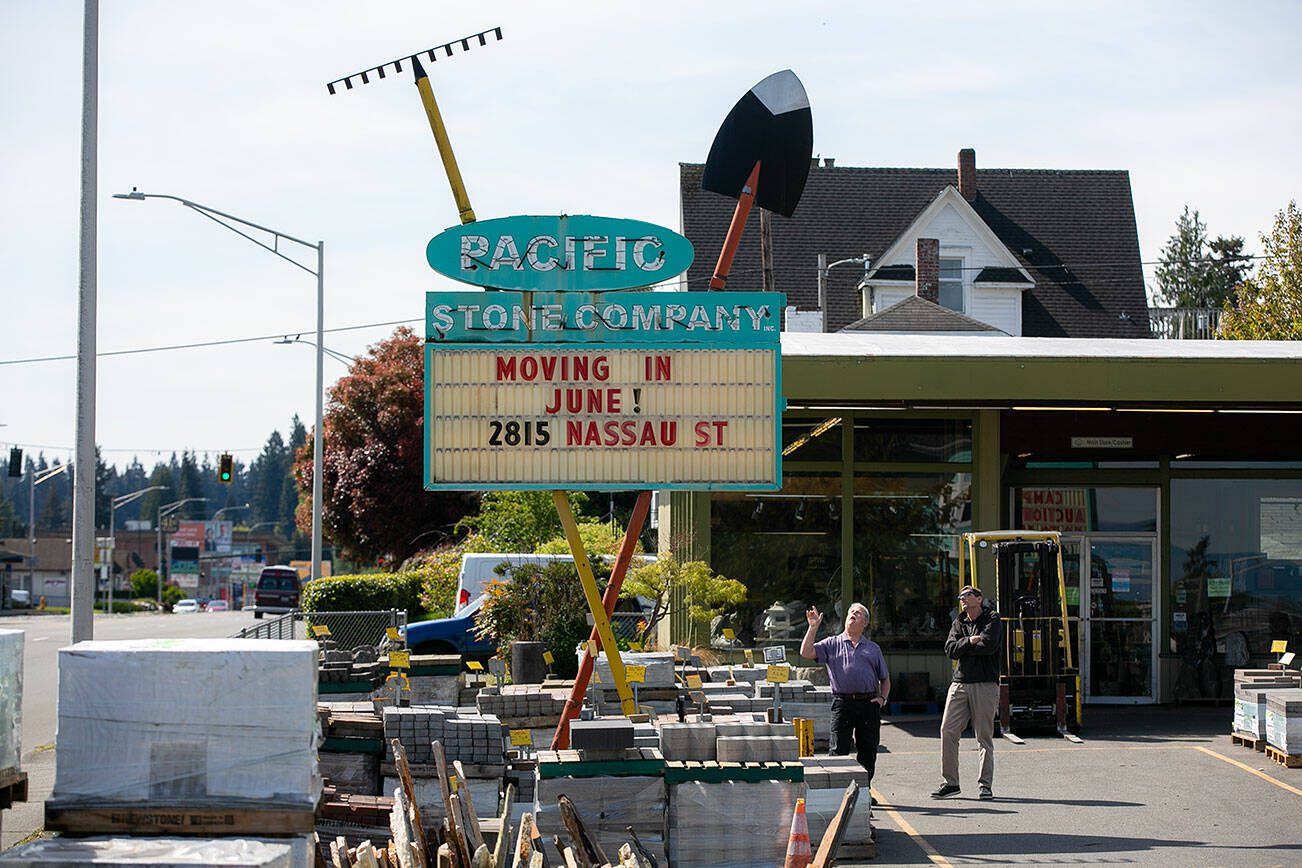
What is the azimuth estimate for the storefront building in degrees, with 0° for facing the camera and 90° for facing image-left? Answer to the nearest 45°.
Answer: approximately 0°

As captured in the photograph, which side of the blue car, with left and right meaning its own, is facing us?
left

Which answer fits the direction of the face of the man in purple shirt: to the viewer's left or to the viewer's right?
to the viewer's left

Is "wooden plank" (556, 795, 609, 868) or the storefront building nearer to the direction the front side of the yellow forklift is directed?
the wooden plank

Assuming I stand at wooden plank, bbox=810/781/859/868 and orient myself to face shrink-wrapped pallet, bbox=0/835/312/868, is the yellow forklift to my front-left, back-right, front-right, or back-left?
back-right
